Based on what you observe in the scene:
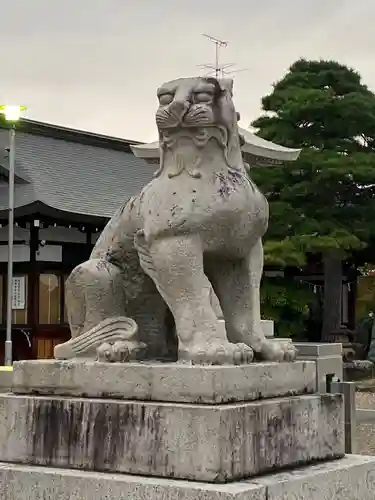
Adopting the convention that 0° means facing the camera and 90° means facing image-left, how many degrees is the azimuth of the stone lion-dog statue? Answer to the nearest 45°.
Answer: approximately 315°

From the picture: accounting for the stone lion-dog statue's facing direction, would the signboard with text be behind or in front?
behind

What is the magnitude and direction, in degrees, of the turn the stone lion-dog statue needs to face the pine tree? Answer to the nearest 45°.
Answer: approximately 135° to its left
